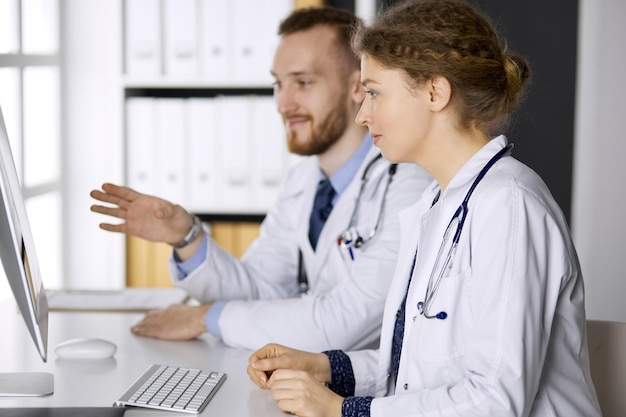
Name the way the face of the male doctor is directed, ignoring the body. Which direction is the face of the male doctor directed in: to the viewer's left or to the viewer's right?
to the viewer's left

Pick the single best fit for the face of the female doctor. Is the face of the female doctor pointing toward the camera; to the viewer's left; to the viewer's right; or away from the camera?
to the viewer's left

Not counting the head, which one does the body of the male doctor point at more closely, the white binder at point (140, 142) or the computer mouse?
the computer mouse

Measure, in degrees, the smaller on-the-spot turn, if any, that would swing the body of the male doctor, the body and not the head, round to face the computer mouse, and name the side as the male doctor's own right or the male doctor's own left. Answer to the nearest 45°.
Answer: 0° — they already face it

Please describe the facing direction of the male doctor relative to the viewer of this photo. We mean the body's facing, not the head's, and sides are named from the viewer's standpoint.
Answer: facing the viewer and to the left of the viewer

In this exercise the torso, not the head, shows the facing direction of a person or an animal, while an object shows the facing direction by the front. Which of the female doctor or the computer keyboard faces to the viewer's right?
the computer keyboard

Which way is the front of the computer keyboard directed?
to the viewer's right

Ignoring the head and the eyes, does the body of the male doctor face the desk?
yes

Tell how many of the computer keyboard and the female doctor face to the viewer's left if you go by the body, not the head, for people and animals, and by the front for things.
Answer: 1

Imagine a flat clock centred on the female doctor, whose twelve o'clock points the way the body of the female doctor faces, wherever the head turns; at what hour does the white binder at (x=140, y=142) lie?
The white binder is roughly at 2 o'clock from the female doctor.

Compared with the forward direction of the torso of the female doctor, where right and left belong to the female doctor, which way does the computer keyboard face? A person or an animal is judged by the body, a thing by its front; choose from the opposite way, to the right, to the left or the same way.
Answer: the opposite way

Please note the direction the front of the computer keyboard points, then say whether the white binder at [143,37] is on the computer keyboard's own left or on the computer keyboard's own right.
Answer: on the computer keyboard's own left

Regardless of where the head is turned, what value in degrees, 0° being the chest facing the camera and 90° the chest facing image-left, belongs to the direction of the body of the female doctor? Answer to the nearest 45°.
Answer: approximately 90°

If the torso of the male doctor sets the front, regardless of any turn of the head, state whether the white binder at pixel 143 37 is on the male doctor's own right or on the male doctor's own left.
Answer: on the male doctor's own right

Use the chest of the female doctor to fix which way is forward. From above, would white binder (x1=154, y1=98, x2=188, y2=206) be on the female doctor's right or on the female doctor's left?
on the female doctor's right
